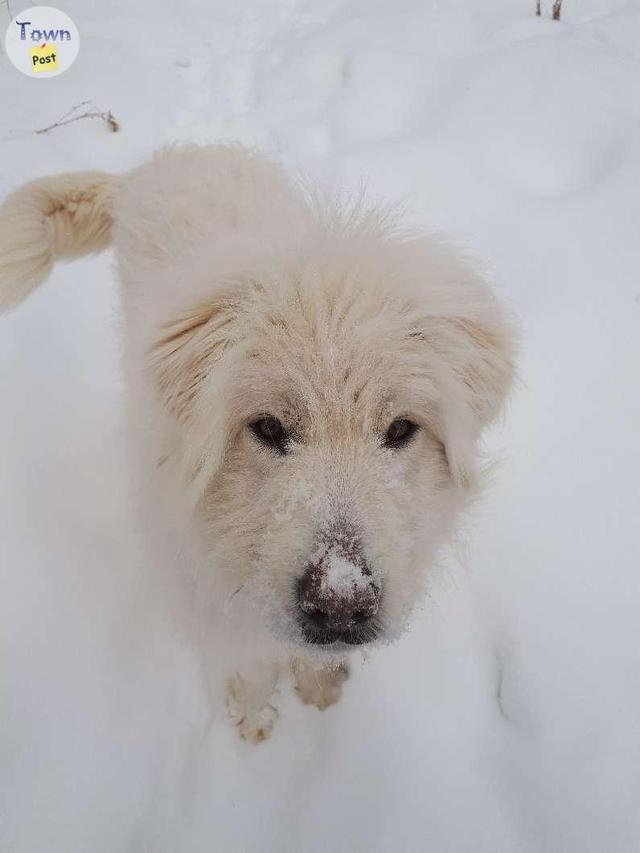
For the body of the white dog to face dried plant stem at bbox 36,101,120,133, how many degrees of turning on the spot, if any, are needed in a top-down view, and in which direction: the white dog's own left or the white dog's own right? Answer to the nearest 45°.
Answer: approximately 135° to the white dog's own right

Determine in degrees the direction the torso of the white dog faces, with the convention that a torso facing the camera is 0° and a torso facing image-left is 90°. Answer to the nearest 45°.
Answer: approximately 0°
